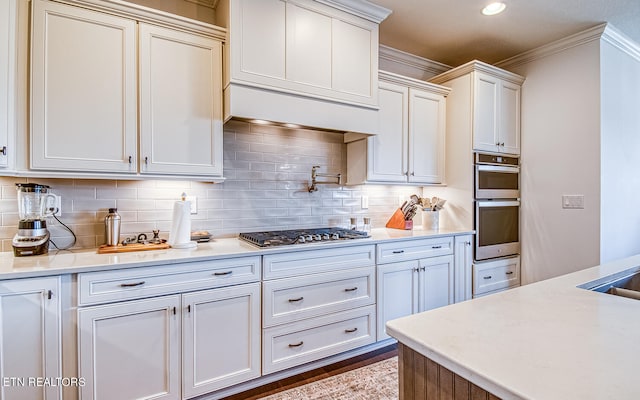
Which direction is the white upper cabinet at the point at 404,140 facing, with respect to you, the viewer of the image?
facing the viewer and to the right of the viewer

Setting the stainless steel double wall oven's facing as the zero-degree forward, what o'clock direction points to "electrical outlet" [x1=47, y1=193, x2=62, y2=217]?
The electrical outlet is roughly at 3 o'clock from the stainless steel double wall oven.

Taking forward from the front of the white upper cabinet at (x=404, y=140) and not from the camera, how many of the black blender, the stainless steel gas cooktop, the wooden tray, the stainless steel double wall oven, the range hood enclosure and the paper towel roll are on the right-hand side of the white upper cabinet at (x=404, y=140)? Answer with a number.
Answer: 5

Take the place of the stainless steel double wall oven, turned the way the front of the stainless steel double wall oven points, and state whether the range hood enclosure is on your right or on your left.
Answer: on your right

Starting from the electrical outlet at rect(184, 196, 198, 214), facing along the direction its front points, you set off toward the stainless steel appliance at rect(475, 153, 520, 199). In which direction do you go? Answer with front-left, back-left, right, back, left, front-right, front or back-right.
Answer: left

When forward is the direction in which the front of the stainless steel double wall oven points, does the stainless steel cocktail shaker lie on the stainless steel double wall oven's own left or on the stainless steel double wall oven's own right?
on the stainless steel double wall oven's own right

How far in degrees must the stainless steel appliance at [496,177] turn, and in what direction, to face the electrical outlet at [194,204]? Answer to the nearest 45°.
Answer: approximately 90° to its right

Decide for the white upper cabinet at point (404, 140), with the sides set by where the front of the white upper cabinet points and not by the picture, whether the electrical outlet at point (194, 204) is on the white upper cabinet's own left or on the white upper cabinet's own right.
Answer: on the white upper cabinet's own right

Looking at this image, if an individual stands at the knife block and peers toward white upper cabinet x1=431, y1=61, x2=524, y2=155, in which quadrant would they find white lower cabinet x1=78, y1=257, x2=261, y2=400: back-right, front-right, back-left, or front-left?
back-right

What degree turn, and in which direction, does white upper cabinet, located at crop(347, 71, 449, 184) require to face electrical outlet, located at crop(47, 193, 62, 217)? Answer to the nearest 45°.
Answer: approximately 90° to its right
